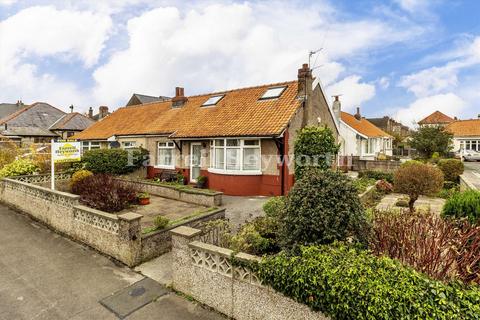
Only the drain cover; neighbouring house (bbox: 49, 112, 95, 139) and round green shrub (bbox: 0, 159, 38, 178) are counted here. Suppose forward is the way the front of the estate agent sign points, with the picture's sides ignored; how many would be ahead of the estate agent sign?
1

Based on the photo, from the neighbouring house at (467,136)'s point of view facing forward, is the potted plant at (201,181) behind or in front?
in front

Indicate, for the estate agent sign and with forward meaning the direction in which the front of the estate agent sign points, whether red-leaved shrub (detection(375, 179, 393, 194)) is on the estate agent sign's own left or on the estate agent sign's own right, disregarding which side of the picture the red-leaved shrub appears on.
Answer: on the estate agent sign's own left

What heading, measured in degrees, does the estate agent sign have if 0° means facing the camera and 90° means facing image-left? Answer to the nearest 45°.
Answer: approximately 0°

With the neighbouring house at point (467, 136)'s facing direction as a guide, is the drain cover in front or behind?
in front

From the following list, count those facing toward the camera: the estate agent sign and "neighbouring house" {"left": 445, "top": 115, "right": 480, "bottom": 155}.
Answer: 2

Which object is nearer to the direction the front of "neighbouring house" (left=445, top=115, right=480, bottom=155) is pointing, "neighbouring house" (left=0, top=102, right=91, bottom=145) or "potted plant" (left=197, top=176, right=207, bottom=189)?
the potted plant

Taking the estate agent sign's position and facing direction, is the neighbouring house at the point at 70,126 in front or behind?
behind

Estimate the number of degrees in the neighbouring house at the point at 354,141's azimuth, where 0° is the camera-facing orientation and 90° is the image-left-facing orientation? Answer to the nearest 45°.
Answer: approximately 315°

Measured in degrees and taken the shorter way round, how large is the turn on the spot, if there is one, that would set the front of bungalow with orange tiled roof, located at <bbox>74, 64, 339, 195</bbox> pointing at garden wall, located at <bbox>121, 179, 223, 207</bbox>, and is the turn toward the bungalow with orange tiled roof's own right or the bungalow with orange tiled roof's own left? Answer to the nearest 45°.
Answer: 0° — it already faces it

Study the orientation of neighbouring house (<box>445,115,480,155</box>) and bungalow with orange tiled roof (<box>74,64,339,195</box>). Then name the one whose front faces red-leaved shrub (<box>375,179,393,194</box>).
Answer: the neighbouring house

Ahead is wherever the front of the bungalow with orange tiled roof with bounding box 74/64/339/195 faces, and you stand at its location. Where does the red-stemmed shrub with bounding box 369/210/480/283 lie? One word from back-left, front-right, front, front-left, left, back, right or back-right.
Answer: front-left
